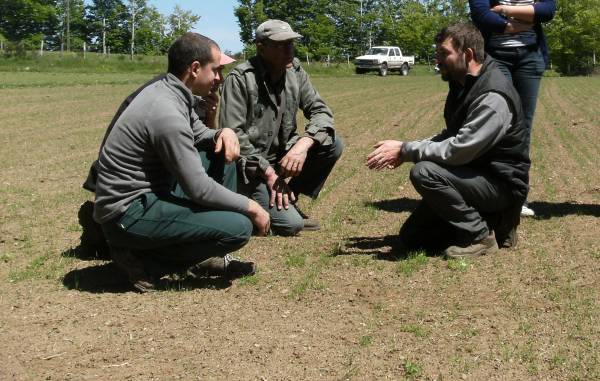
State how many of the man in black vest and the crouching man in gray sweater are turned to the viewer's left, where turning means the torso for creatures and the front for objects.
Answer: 1

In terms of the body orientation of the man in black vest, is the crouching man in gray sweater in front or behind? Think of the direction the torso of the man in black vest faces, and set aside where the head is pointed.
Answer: in front

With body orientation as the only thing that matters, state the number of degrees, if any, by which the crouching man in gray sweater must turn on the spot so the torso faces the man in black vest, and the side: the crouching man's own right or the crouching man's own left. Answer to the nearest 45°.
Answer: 0° — they already face them

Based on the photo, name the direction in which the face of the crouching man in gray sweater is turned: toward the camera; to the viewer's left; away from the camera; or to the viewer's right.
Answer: to the viewer's right

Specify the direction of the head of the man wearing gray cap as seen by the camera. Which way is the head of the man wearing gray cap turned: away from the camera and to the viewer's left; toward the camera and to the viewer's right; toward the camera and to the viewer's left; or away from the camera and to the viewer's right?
toward the camera and to the viewer's right

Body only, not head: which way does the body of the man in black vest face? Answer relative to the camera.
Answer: to the viewer's left

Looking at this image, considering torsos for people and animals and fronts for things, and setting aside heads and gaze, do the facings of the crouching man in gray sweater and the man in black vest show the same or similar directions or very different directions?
very different directions

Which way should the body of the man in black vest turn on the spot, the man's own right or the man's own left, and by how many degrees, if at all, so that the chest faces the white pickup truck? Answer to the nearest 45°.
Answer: approximately 90° to the man's own right

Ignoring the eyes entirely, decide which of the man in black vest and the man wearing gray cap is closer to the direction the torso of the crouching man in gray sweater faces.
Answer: the man in black vest

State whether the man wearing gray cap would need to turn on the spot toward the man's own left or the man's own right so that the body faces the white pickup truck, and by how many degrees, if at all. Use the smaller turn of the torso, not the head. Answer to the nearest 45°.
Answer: approximately 135° to the man's own left

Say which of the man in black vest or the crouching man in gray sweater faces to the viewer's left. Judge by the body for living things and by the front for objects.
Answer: the man in black vest

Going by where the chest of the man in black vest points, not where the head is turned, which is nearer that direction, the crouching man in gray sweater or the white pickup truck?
the crouching man in gray sweater

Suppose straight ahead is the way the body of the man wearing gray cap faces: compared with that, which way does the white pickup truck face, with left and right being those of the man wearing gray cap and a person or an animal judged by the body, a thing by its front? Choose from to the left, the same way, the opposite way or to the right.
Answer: to the right

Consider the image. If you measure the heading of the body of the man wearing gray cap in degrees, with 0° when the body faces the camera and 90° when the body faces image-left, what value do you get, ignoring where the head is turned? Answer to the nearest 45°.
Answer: approximately 315°

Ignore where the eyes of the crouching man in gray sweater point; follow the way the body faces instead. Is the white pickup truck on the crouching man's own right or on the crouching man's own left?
on the crouching man's own left

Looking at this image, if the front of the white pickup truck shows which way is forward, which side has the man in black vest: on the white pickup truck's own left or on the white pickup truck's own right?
on the white pickup truck's own left

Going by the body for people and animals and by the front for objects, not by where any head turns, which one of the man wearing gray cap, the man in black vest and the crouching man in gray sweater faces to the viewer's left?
the man in black vest

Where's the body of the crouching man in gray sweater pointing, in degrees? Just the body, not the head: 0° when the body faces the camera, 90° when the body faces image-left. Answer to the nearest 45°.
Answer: approximately 270°

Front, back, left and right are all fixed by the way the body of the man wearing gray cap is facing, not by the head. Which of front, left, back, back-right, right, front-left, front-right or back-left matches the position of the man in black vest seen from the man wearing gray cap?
front

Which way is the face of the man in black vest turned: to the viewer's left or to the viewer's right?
to the viewer's left
